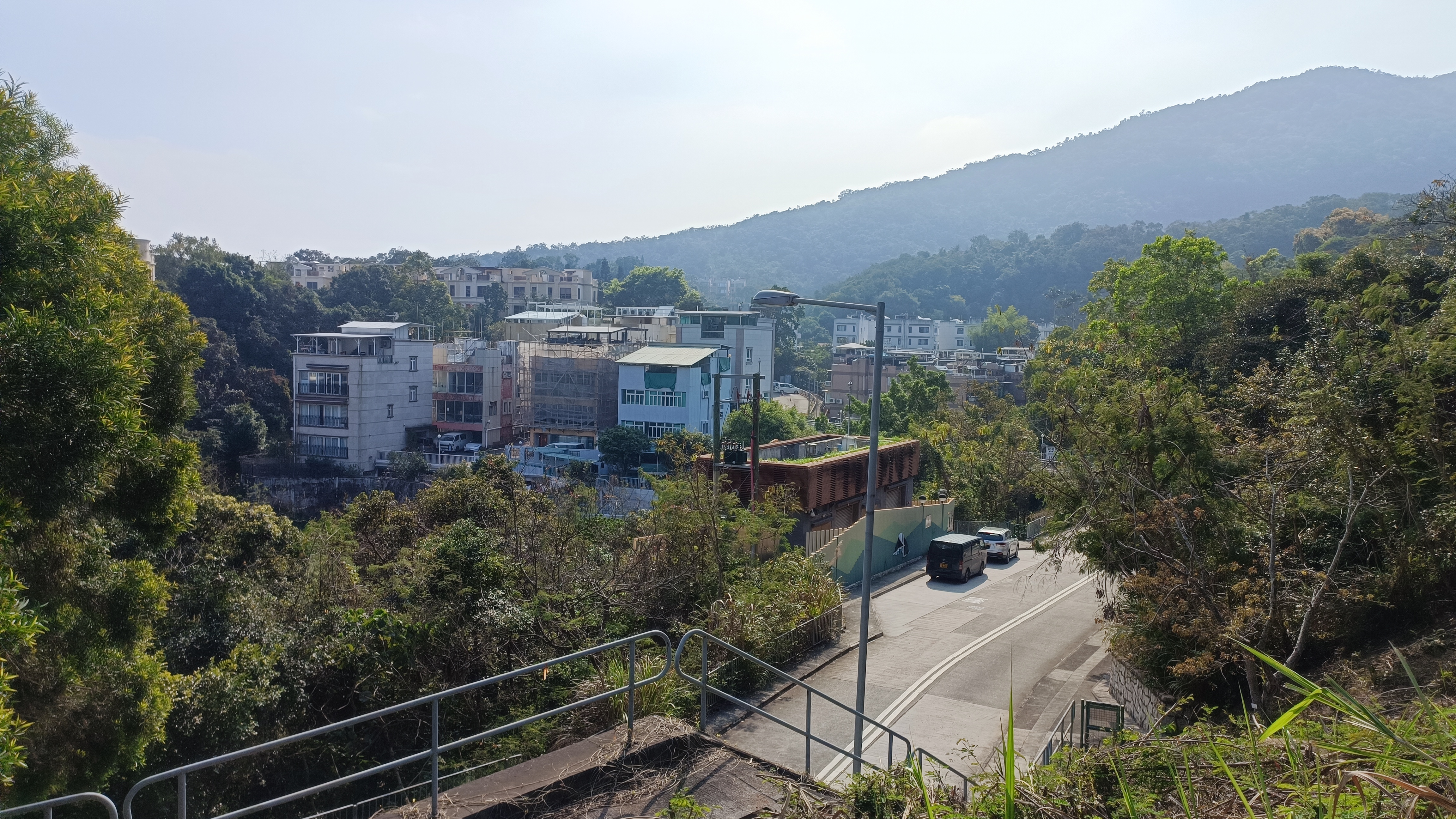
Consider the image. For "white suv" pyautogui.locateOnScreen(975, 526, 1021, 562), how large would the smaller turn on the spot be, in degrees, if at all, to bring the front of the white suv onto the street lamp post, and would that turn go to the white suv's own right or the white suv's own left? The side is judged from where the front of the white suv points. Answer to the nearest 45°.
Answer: approximately 135° to the white suv's own right

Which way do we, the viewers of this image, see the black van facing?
facing away from the viewer and to the right of the viewer

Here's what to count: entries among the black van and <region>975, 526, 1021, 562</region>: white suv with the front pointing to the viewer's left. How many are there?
0

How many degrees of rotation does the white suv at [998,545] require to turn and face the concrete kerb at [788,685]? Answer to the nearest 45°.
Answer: approximately 135° to its right

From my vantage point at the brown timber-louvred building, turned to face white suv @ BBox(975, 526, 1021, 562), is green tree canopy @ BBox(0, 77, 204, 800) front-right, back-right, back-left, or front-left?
back-right

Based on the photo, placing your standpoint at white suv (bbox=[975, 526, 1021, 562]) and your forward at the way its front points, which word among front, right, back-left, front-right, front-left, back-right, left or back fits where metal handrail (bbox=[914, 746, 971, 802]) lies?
back-right
